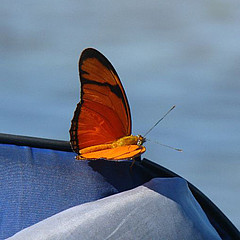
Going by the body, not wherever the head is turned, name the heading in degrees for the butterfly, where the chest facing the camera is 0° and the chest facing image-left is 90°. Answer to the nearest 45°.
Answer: approximately 270°
